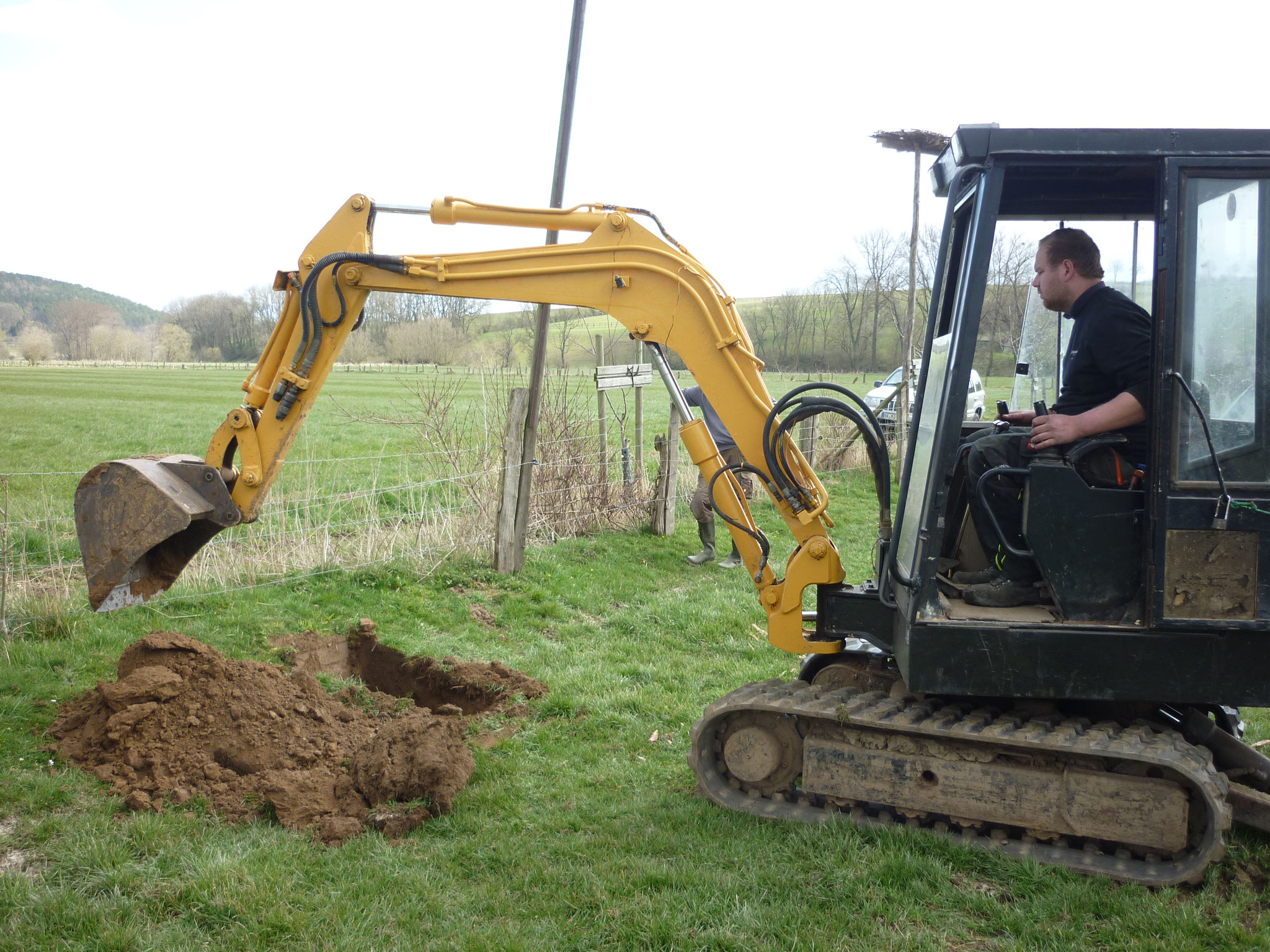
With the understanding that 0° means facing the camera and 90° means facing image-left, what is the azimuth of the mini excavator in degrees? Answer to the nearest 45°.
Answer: approximately 90°

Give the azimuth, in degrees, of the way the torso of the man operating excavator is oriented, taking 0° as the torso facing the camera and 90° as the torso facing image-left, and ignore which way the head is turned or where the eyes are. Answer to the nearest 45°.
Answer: approximately 90°

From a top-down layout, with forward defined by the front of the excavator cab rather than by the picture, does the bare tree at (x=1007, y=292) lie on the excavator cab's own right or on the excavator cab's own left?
on the excavator cab's own right

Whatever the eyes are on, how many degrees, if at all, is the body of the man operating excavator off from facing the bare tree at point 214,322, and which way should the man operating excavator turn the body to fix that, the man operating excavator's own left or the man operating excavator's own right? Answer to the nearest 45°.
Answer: approximately 45° to the man operating excavator's own right

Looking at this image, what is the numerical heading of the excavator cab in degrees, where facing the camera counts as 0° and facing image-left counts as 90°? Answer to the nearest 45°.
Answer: approximately 90°
